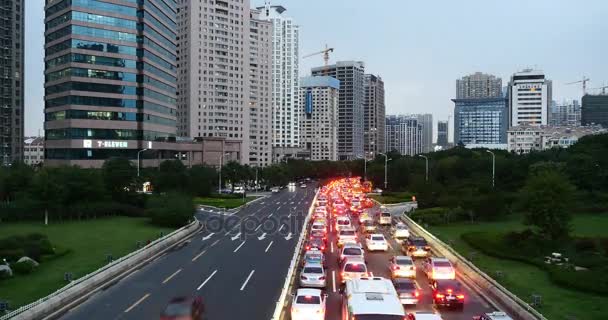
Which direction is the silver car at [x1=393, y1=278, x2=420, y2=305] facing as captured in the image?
away from the camera

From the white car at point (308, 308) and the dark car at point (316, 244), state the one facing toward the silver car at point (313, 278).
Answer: the white car

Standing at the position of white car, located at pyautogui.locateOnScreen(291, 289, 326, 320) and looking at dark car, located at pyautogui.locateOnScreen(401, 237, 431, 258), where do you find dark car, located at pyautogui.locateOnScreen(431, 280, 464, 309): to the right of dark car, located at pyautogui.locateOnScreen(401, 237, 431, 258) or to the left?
right

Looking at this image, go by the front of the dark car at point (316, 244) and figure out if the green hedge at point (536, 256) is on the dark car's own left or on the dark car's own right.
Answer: on the dark car's own right

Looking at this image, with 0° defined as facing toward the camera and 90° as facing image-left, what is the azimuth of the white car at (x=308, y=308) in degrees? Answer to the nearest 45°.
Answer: approximately 180°

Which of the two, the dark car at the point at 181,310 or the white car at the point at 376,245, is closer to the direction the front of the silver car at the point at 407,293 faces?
the white car

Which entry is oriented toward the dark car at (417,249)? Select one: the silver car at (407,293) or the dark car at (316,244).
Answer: the silver car at (407,293)

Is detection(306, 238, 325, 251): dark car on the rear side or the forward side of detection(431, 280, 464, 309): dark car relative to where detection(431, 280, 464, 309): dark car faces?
on the forward side

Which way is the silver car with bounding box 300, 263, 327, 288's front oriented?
away from the camera

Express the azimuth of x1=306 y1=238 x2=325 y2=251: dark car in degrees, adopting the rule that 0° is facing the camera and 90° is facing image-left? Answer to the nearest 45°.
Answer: approximately 180°

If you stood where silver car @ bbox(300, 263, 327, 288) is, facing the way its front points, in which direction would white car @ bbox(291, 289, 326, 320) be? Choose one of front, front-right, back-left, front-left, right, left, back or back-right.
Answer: back

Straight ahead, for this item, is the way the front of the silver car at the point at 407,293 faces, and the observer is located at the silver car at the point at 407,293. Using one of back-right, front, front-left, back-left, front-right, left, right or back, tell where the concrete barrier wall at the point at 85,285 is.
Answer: left

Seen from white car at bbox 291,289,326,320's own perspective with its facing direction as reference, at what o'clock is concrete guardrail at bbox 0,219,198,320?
The concrete guardrail is roughly at 10 o'clock from the white car.

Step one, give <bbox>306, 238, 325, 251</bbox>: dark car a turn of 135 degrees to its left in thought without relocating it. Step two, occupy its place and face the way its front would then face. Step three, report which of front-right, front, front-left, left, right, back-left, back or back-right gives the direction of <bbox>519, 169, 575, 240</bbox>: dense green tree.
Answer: back-left

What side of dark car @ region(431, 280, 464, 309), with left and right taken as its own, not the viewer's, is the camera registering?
back
